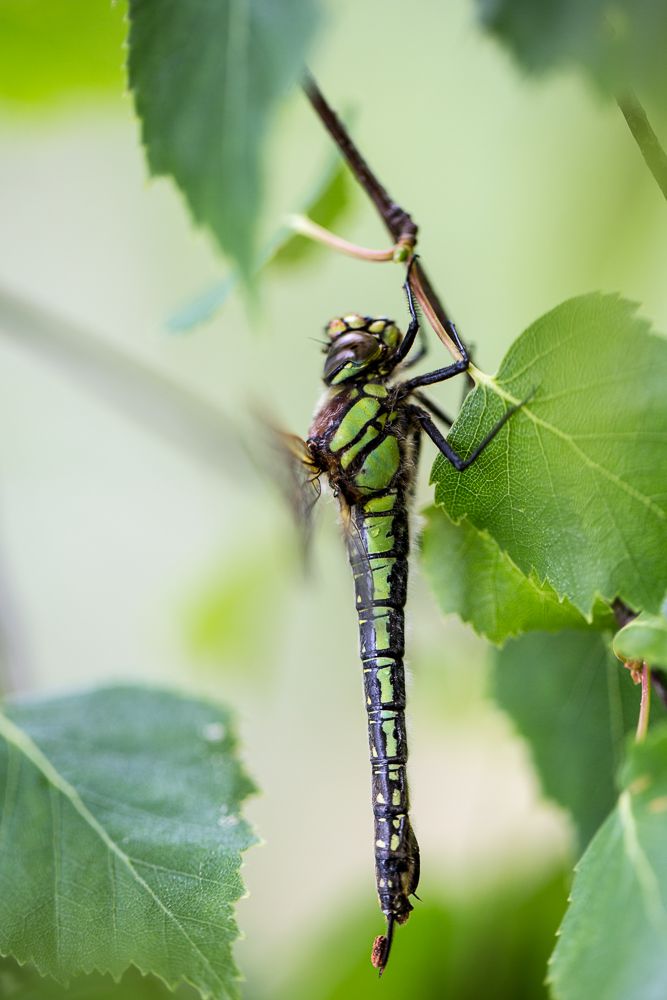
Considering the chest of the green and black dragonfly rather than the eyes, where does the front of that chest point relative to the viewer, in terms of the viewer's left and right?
facing to the right of the viewer
